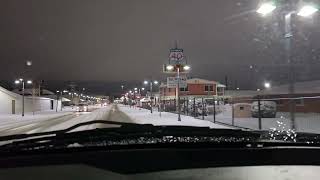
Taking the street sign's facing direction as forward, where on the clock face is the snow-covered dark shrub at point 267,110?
The snow-covered dark shrub is roughly at 10 o'clock from the street sign.

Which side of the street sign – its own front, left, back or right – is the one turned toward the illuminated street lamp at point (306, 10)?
front

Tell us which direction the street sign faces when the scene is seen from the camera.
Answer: facing the viewer

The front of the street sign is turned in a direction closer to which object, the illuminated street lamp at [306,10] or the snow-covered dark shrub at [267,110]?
the illuminated street lamp

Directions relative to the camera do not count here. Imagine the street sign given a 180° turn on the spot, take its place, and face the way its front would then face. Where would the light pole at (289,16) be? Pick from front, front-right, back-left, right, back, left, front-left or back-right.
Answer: back
